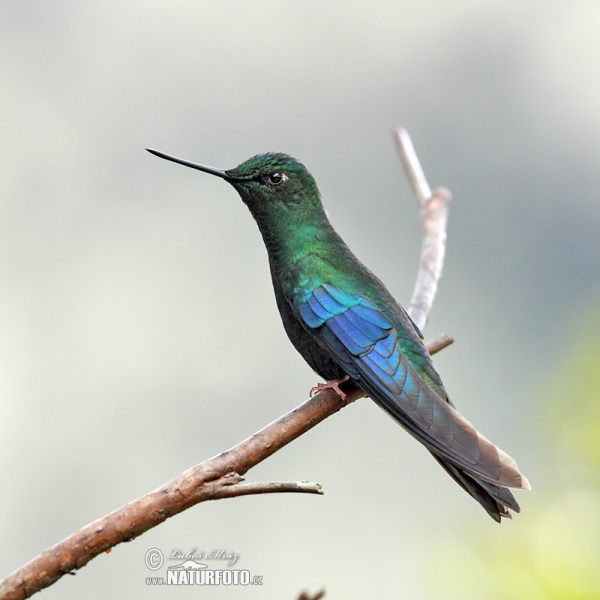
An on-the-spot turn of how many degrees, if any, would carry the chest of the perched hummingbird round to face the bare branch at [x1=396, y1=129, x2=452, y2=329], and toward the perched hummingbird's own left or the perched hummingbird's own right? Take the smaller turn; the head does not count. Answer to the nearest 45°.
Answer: approximately 135° to the perched hummingbird's own right

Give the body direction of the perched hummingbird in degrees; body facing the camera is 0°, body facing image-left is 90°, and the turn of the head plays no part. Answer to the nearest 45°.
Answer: approximately 90°
